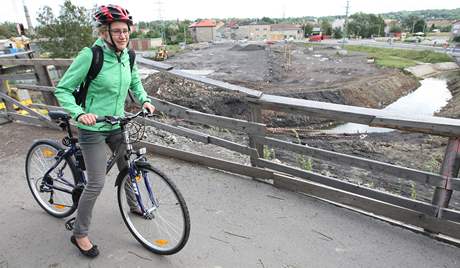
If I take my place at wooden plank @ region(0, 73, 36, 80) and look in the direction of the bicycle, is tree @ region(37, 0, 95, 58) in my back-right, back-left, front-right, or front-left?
back-left

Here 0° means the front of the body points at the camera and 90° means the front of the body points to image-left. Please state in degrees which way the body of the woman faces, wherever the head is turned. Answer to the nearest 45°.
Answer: approximately 315°

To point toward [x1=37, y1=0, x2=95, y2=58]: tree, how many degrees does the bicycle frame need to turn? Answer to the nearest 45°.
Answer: approximately 135° to its left

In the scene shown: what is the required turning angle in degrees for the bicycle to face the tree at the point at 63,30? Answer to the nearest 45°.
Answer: approximately 135° to its left

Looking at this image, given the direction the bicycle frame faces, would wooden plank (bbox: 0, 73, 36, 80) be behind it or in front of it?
behind

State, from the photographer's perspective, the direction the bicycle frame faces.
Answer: facing the viewer and to the right of the viewer

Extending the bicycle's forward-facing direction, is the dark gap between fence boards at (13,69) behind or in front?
behind
